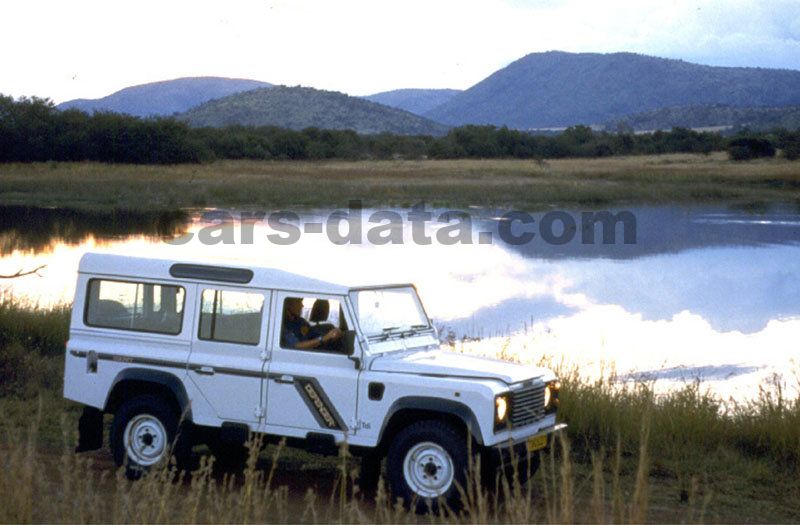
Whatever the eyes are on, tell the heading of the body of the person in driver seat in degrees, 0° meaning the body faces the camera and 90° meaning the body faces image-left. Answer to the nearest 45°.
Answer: approximately 315°

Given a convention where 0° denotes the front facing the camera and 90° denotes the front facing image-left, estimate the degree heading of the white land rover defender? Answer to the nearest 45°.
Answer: approximately 315°
